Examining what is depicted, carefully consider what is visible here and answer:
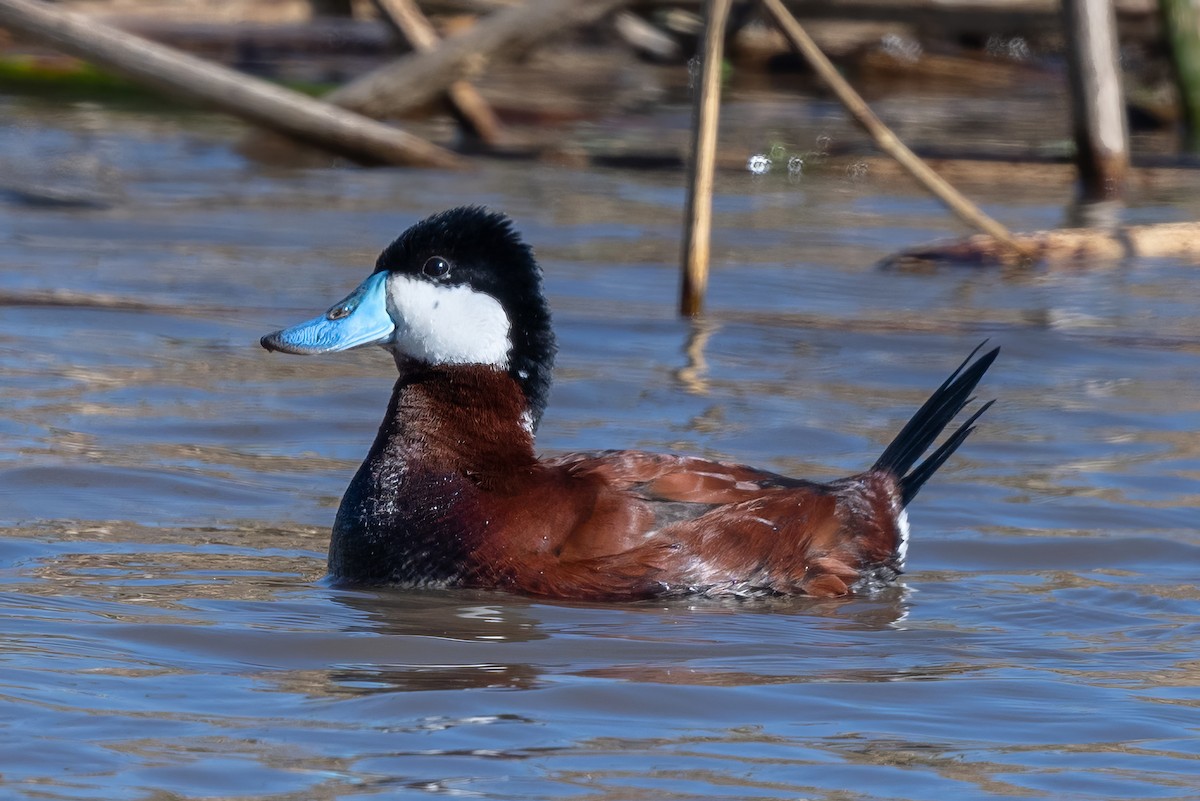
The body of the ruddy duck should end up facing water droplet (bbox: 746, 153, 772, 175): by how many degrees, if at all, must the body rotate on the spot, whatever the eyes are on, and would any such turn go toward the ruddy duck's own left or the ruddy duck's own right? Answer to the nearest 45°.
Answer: approximately 90° to the ruddy duck's own right

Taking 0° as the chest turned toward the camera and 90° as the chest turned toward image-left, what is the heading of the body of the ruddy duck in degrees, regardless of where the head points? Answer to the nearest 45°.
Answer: approximately 90°

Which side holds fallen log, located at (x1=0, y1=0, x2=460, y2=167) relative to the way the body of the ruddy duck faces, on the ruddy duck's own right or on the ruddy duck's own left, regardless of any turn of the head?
on the ruddy duck's own right

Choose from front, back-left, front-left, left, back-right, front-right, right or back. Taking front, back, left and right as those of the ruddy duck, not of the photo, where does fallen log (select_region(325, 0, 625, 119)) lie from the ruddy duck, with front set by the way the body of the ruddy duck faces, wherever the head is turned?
right

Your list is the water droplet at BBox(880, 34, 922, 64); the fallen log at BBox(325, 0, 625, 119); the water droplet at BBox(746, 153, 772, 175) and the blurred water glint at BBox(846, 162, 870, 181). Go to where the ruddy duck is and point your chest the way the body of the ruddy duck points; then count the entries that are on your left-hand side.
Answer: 0

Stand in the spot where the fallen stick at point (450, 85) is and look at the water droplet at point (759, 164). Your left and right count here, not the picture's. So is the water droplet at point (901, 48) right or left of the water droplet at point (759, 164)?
left

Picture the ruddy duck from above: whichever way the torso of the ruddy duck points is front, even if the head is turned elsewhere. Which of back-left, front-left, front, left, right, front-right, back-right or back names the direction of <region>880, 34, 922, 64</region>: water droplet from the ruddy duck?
right

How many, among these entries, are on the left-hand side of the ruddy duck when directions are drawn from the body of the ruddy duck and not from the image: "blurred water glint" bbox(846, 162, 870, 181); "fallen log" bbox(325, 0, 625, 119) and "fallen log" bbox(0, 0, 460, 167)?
0

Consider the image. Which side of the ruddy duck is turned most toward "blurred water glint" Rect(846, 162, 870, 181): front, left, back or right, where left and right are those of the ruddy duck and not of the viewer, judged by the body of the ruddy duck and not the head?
right

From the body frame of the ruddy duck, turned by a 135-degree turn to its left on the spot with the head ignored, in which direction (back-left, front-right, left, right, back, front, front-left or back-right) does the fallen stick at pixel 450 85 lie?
back-left

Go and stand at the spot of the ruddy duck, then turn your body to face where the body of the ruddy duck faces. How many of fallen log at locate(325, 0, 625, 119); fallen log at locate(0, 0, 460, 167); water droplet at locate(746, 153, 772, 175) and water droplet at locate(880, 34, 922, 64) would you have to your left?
0

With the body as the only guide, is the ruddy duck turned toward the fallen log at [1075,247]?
no
